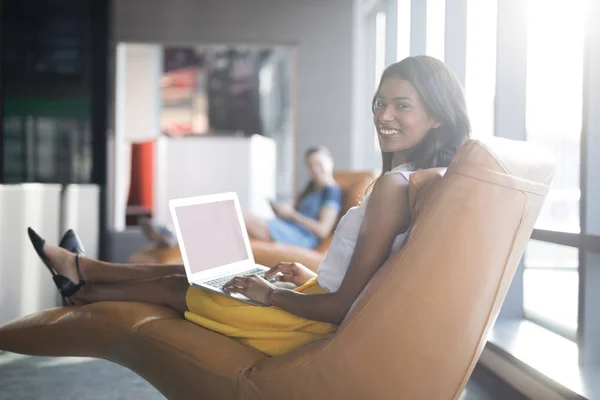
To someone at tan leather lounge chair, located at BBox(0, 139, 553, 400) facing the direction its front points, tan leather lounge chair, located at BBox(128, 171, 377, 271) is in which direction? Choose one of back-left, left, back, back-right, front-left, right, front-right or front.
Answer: right

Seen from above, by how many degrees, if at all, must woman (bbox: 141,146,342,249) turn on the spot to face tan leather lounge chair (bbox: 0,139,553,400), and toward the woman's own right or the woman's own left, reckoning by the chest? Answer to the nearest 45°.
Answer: approximately 90° to the woman's own left

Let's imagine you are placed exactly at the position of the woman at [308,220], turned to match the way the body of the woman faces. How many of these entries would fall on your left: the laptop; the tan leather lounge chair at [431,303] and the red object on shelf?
2

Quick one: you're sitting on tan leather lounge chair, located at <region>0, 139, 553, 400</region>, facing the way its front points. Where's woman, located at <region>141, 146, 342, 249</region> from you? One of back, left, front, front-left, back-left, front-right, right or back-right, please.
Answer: right

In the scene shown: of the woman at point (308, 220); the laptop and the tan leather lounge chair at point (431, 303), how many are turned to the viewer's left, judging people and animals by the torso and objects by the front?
2

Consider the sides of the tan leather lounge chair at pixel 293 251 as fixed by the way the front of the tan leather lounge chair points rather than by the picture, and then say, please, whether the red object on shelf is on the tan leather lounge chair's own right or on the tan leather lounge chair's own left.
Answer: on the tan leather lounge chair's own right

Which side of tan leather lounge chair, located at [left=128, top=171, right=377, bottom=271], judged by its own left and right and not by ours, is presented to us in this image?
left

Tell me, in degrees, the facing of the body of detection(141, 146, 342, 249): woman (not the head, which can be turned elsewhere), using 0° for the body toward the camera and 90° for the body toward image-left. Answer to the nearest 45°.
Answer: approximately 90°

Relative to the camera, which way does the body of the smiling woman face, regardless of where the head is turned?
to the viewer's left

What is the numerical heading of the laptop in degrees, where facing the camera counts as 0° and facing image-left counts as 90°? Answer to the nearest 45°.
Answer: approximately 315°

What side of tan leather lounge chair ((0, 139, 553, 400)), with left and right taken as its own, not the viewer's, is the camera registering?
left
